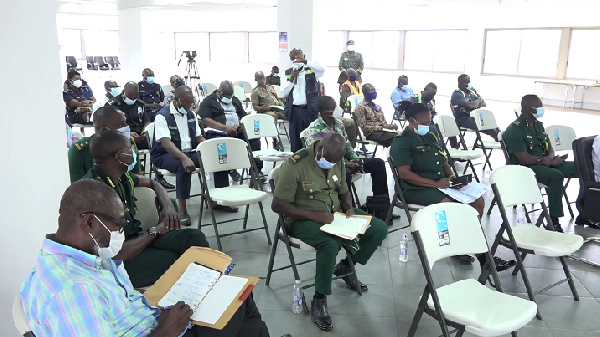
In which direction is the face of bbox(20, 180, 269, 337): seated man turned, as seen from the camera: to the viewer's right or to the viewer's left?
to the viewer's right

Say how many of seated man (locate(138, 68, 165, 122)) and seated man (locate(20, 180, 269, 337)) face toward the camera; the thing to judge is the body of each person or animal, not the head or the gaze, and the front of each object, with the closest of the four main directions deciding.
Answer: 1

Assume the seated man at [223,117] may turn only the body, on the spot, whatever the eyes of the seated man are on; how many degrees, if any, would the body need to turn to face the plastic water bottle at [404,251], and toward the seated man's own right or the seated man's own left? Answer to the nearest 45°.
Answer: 0° — they already face it

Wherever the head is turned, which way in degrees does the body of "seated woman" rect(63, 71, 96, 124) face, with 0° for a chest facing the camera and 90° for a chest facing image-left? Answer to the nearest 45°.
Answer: approximately 315°

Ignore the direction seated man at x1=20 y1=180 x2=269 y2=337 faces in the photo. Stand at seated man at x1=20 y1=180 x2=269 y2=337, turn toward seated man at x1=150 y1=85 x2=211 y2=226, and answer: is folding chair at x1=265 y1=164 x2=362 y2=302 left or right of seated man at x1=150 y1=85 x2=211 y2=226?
right
